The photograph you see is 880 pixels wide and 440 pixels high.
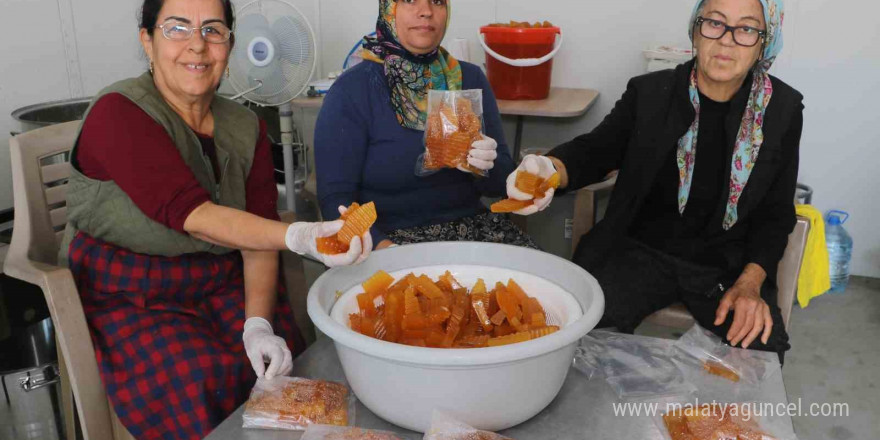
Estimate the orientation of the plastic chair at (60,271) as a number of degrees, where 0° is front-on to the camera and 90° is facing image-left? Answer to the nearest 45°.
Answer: approximately 315°

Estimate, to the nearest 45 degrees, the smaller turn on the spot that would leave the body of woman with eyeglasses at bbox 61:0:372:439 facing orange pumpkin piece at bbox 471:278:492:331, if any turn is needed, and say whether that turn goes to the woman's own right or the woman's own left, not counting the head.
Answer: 0° — they already face it

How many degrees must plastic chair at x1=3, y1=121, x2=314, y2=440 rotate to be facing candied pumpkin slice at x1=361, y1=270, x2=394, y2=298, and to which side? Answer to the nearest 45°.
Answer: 0° — it already faces it

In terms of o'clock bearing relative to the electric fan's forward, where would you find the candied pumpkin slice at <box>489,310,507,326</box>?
The candied pumpkin slice is roughly at 10 o'clock from the electric fan.

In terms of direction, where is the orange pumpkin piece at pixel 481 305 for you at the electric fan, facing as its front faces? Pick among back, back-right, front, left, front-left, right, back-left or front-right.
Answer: front-left
